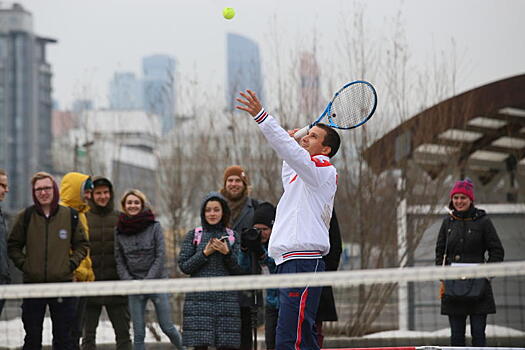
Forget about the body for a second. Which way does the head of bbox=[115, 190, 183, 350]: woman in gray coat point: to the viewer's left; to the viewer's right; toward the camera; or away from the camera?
toward the camera

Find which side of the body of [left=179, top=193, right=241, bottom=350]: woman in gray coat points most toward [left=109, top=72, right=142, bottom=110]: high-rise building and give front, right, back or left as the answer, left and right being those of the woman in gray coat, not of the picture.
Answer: back

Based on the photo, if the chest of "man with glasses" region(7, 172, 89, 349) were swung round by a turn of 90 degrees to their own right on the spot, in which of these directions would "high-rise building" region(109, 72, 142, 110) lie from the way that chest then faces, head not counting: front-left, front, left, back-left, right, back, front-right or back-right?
right

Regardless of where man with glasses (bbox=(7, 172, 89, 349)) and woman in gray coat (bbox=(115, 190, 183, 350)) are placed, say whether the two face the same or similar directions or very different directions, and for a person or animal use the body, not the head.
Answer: same or similar directions

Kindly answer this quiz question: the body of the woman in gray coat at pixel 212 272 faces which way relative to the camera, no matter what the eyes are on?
toward the camera

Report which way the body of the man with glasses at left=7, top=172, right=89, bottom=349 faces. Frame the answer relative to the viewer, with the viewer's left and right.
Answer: facing the viewer

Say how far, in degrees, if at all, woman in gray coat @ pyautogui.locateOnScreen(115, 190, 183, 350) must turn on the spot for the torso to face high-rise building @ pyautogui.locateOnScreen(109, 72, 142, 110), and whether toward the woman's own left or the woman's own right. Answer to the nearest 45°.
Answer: approximately 180°

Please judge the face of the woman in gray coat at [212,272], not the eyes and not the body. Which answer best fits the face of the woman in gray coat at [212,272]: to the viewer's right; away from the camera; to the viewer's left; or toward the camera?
toward the camera

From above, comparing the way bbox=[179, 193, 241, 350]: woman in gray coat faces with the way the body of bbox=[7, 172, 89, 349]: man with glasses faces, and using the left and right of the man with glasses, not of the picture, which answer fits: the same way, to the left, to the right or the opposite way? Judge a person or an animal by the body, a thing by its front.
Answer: the same way

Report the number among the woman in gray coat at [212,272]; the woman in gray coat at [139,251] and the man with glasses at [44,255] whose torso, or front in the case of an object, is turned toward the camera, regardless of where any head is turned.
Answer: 3

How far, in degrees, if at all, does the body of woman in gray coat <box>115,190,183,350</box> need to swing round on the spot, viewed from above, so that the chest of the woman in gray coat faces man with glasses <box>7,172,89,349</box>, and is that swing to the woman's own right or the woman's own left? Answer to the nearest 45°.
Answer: approximately 45° to the woman's own right

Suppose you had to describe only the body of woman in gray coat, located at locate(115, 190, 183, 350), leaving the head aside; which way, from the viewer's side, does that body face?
toward the camera

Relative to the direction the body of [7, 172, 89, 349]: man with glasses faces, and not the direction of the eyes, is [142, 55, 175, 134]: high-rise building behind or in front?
behind

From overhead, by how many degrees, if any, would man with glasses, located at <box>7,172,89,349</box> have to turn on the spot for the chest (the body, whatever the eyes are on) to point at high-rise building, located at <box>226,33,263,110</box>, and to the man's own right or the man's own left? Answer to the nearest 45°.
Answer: approximately 135° to the man's own left

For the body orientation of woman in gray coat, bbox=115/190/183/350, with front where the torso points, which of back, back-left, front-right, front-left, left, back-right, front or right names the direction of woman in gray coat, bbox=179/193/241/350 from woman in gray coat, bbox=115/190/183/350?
front-left
